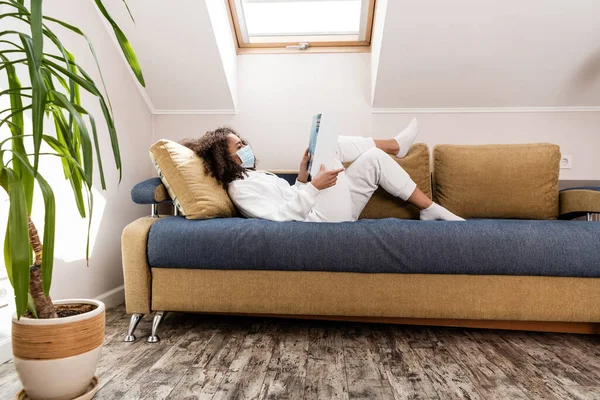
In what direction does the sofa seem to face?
toward the camera

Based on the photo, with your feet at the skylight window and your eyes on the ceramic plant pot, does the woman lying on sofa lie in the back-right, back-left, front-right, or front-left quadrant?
front-left

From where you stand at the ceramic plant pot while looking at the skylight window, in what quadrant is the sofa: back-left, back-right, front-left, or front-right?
front-right

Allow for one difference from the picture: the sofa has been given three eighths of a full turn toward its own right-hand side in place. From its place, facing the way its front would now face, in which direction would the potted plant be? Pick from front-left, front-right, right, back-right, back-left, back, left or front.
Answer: left

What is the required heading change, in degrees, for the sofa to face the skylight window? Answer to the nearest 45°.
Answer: approximately 180°
